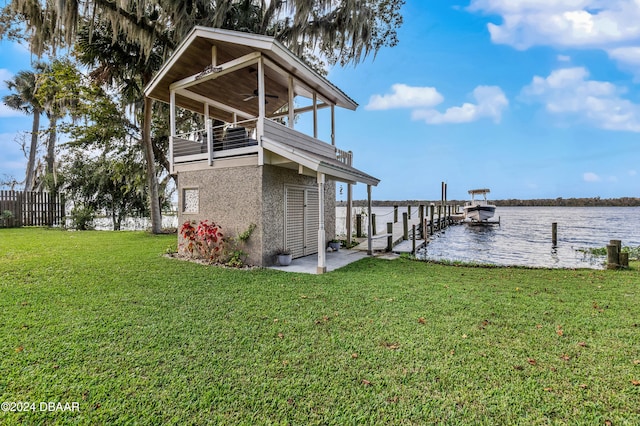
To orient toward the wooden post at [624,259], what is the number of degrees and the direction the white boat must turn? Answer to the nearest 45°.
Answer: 0° — it already faces it

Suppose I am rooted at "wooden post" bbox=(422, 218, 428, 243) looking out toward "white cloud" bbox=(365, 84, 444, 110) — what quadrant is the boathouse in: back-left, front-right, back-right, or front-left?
back-left

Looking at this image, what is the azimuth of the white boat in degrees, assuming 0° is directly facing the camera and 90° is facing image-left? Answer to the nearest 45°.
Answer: approximately 0°

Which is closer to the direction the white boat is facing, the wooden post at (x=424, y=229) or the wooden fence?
the wooden post
